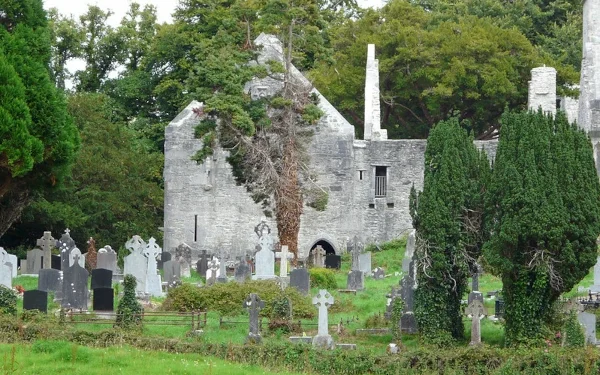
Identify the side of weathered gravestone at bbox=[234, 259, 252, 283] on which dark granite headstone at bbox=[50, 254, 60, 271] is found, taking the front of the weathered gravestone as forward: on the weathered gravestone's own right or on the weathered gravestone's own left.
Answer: on the weathered gravestone's own right

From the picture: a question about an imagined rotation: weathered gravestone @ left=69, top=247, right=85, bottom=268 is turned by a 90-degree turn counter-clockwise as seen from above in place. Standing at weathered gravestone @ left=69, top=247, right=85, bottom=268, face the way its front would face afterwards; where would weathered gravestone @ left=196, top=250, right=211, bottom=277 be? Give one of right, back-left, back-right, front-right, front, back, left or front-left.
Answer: front-left

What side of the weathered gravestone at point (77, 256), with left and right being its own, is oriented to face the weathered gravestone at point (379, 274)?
left

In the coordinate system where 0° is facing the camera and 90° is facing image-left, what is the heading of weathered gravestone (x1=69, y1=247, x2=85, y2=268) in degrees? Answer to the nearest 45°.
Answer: approximately 0°

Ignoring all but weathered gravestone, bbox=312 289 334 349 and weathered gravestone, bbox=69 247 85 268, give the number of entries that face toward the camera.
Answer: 2

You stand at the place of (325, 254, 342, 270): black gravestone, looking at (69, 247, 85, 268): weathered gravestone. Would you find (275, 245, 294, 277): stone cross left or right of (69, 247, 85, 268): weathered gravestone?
left

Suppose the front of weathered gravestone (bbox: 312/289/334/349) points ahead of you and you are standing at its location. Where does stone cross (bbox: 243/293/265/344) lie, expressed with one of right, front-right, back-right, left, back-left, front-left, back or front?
right

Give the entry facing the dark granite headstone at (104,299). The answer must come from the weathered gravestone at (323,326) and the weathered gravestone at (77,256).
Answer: the weathered gravestone at (77,256)

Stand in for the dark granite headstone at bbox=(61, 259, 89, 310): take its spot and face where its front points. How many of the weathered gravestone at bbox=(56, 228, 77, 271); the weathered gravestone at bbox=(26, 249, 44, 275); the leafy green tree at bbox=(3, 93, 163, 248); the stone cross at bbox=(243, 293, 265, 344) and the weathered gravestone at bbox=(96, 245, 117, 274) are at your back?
4

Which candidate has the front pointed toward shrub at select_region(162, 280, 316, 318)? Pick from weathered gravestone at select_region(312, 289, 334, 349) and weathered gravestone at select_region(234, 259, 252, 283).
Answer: weathered gravestone at select_region(234, 259, 252, 283)
